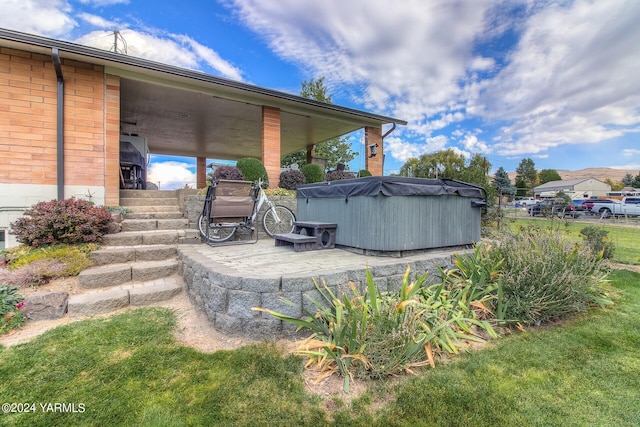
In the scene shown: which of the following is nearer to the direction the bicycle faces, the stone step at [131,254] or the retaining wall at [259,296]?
the retaining wall

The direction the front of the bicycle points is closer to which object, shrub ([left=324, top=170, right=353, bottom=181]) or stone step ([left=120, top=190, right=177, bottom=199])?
the shrub

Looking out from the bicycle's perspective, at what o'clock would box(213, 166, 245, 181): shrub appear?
The shrub is roughly at 9 o'clock from the bicycle.

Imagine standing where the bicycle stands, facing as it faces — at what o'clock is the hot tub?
The hot tub is roughly at 1 o'clock from the bicycle.

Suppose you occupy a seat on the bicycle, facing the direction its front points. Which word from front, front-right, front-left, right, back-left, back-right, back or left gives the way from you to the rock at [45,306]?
back-right

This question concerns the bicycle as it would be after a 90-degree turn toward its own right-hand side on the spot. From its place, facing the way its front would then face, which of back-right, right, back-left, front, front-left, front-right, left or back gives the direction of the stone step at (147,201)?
back-right

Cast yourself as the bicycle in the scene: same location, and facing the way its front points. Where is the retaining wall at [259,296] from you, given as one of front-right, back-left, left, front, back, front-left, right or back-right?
right

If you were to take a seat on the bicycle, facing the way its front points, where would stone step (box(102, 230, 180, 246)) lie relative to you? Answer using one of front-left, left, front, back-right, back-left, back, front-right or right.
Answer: back

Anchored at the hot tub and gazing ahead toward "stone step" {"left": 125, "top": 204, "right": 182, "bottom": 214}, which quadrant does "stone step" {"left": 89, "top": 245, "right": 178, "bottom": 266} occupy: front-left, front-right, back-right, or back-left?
front-left

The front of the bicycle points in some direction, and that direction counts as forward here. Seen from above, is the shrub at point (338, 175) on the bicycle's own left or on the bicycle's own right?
on the bicycle's own left

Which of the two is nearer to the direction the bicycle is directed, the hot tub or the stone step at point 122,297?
the hot tub

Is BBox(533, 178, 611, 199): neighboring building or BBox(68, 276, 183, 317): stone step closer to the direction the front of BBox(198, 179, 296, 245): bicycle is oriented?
the neighboring building

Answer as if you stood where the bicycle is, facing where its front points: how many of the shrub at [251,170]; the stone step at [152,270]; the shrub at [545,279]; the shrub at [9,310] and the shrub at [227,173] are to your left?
2

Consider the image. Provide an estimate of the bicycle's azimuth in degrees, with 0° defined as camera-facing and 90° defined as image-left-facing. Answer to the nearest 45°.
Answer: approximately 270°

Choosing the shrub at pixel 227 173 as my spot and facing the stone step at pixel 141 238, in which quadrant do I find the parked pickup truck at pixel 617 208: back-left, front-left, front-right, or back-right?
back-left

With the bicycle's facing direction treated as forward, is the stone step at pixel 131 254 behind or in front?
behind

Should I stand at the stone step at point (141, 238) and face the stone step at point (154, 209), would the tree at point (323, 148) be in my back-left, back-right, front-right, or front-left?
front-right
